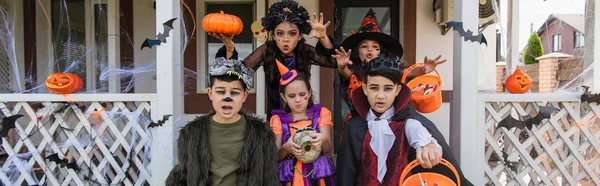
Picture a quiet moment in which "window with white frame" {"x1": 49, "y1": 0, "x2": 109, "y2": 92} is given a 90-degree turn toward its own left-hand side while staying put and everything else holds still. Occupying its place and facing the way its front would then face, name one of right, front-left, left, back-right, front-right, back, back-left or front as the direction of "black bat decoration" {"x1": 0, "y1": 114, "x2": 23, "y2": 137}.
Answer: right

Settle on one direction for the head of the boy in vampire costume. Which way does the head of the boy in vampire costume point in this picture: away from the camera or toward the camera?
toward the camera

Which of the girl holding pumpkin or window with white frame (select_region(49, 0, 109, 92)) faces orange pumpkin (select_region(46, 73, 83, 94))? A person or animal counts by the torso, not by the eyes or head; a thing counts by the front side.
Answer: the window with white frame

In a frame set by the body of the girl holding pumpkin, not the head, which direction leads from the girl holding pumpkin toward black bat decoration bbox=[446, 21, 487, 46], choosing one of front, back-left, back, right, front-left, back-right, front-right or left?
left

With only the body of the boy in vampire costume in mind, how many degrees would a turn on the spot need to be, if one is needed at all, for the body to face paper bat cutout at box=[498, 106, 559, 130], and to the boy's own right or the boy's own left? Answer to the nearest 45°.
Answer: approximately 135° to the boy's own left

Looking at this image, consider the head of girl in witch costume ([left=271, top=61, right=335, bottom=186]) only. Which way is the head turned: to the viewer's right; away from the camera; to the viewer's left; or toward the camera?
toward the camera

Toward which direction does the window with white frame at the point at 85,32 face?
toward the camera

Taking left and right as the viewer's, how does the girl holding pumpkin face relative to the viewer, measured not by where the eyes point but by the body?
facing the viewer

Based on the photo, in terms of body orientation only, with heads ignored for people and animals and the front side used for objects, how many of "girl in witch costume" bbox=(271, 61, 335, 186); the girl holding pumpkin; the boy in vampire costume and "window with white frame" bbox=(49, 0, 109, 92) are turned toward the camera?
4

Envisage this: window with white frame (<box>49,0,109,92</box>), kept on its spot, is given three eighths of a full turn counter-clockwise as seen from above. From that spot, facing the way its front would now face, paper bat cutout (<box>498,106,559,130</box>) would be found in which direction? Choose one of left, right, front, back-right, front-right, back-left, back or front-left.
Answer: right

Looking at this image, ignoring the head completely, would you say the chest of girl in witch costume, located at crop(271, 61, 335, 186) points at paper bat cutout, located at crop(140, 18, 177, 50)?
no

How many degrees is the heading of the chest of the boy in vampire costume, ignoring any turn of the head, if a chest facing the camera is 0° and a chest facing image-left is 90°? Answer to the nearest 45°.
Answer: approximately 0°

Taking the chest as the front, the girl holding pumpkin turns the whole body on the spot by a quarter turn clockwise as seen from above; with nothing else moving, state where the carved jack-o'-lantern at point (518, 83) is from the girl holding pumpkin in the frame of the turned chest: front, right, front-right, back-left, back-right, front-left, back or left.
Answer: back

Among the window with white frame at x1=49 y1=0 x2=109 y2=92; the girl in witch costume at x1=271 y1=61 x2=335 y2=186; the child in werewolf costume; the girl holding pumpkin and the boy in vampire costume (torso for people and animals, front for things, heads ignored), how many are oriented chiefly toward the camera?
5

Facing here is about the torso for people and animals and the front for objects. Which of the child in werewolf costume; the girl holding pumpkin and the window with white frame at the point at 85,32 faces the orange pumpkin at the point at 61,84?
the window with white frame

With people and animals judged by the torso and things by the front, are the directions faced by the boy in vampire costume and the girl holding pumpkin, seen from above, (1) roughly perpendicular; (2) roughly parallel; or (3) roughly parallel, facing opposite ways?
roughly parallel

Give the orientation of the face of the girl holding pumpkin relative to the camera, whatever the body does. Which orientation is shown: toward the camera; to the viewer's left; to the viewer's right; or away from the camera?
toward the camera

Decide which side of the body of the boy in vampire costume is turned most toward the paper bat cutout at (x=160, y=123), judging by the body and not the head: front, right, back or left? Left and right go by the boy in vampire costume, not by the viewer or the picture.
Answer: right
